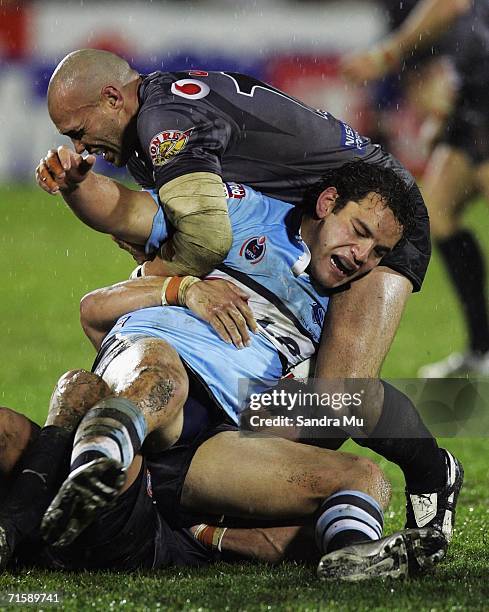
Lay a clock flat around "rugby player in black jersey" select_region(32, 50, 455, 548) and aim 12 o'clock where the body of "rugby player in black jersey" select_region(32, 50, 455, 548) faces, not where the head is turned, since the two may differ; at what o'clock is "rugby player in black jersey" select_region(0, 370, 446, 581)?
"rugby player in black jersey" select_region(0, 370, 446, 581) is roughly at 9 o'clock from "rugby player in black jersey" select_region(32, 50, 455, 548).

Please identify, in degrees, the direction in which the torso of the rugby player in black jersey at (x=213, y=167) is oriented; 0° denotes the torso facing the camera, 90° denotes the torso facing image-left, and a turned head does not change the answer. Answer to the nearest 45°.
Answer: approximately 90°
